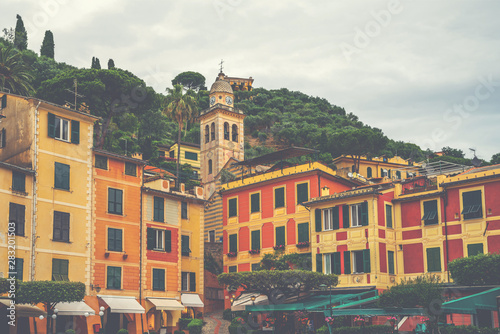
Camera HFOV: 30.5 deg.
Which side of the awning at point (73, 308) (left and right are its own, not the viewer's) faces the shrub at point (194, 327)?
left

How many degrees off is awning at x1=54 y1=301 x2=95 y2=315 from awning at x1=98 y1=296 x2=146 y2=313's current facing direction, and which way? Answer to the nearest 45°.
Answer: approximately 90° to its right

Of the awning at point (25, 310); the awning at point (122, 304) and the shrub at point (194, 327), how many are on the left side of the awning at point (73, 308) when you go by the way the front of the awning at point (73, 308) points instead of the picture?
2

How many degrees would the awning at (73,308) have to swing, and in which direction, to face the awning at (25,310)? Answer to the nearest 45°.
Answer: approximately 90° to its right

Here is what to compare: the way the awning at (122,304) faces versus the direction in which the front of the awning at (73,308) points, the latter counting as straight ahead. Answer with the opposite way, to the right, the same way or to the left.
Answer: the same way

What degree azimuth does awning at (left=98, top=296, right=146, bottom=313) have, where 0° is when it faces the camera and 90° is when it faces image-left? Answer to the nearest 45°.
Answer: approximately 315°

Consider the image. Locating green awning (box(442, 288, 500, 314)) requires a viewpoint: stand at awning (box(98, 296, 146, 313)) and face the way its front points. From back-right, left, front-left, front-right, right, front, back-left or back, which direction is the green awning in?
front

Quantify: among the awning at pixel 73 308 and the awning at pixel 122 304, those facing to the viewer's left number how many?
0

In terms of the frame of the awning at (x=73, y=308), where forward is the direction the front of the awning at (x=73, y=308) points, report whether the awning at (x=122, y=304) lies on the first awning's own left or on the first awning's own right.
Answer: on the first awning's own left

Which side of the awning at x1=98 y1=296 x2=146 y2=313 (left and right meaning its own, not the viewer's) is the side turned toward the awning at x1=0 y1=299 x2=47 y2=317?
right

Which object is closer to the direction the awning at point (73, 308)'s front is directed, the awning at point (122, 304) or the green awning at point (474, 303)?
the green awning
